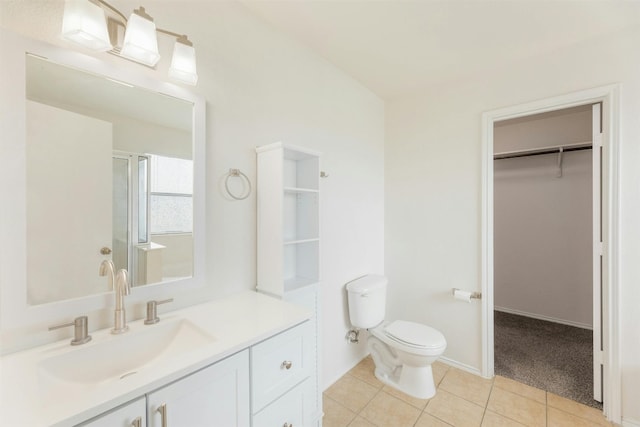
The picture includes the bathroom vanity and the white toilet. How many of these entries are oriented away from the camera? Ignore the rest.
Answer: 0

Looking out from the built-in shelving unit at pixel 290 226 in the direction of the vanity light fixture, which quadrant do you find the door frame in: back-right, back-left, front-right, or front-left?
back-left

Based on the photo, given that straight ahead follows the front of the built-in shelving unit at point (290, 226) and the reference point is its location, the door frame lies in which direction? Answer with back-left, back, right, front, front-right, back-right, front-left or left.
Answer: front-left

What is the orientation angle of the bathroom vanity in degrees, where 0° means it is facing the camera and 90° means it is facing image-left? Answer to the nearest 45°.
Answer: approximately 315°

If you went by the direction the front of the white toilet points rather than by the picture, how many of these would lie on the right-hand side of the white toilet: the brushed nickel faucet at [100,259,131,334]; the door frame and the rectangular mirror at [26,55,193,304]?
2

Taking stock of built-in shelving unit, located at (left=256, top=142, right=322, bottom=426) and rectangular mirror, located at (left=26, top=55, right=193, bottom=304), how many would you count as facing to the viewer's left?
0

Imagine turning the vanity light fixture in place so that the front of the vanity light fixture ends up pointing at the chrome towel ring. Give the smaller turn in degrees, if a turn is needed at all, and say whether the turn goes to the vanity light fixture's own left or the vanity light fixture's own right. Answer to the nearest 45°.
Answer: approximately 45° to the vanity light fixture's own left

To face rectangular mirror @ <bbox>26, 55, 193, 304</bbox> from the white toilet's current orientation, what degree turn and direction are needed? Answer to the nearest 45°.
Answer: approximately 90° to its right

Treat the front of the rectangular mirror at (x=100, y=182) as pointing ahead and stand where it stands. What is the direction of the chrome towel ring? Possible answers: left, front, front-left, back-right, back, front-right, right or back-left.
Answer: front-left

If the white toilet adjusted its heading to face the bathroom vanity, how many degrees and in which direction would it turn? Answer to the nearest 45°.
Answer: approximately 90° to its right

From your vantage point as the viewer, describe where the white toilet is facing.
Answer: facing the viewer and to the right of the viewer

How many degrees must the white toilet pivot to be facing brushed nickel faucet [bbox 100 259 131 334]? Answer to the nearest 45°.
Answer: approximately 90° to its right
